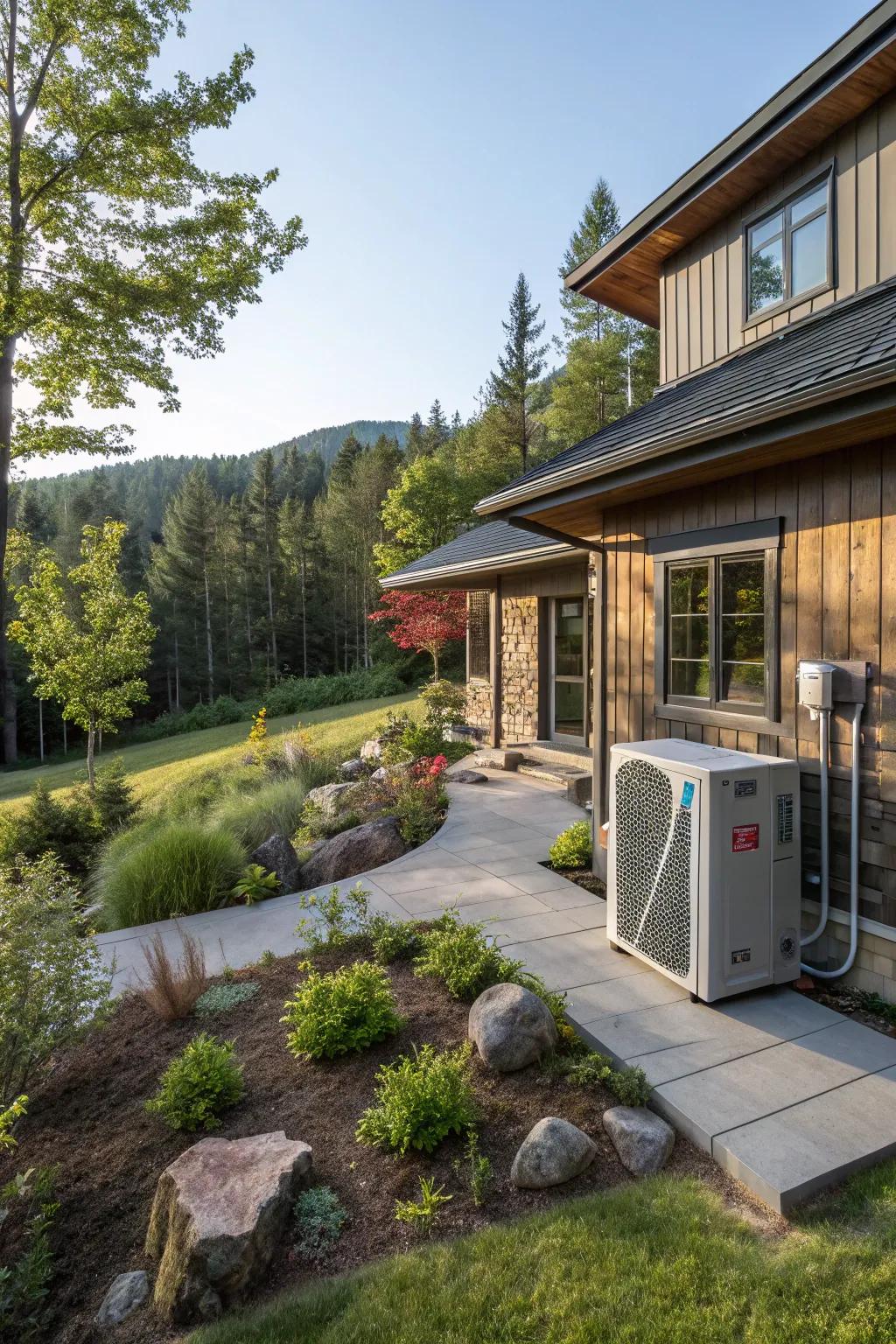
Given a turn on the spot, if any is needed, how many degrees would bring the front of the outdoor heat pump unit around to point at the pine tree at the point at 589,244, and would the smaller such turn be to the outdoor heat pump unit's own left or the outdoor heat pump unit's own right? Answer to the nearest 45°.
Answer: approximately 135° to the outdoor heat pump unit's own right

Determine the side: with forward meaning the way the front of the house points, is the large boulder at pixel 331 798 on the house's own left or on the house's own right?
on the house's own right

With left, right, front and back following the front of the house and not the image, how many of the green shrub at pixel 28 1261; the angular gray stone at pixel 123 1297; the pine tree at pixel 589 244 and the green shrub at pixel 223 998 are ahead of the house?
3

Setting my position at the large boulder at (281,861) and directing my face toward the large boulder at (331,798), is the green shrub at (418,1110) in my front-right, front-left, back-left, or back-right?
back-right

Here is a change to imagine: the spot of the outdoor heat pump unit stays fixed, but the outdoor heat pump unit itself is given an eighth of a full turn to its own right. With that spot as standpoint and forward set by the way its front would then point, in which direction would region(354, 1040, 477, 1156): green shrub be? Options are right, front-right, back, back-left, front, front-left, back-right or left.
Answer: front-left

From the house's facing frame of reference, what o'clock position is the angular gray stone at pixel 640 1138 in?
The angular gray stone is roughly at 11 o'clock from the house.

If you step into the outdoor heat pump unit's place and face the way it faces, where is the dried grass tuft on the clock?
The dried grass tuft is roughly at 1 o'clock from the outdoor heat pump unit.

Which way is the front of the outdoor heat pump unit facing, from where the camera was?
facing the viewer and to the left of the viewer

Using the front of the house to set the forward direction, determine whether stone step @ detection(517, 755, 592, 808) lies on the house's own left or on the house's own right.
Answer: on the house's own right

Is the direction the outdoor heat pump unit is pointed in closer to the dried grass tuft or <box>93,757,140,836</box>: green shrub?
the dried grass tuft

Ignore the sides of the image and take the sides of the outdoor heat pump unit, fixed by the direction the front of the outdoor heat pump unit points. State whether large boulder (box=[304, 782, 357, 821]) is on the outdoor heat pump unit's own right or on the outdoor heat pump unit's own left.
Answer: on the outdoor heat pump unit's own right

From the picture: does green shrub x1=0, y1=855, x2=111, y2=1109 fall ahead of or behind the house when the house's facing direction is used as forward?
ahead

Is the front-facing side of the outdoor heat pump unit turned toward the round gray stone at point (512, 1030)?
yes

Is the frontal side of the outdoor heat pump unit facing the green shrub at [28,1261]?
yes

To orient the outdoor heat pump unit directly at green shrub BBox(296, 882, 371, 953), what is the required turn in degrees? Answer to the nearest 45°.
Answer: approximately 45° to its right
